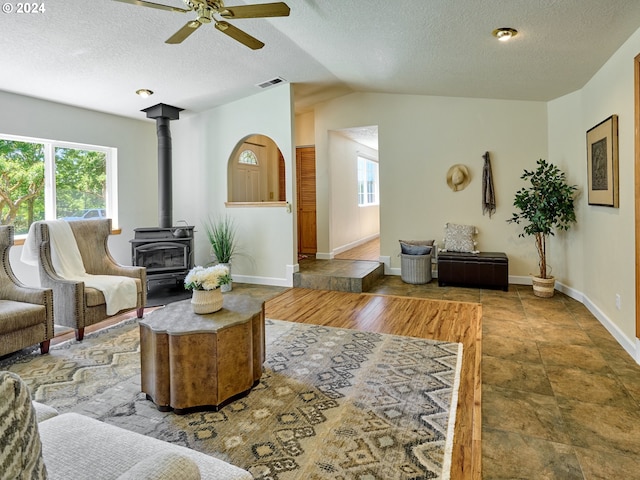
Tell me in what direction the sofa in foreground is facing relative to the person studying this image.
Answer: facing away from the viewer and to the right of the viewer

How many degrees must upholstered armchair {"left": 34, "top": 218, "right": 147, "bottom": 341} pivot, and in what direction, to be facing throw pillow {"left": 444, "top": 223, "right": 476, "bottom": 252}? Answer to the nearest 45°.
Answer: approximately 45° to its left

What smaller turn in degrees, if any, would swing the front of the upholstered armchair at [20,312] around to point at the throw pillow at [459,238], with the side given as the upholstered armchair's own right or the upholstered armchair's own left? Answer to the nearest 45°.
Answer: approximately 45° to the upholstered armchair's own left

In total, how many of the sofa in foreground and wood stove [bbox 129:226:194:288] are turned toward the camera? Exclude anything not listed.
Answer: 1

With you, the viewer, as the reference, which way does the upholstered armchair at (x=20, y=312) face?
facing the viewer and to the right of the viewer

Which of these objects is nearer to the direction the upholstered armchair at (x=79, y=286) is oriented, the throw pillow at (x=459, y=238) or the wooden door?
the throw pillow

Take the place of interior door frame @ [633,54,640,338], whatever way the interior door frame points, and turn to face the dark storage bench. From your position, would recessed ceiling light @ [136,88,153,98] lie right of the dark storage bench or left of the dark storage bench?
left

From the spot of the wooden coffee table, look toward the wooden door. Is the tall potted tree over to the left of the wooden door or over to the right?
right

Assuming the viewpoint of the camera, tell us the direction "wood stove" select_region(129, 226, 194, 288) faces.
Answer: facing the viewer

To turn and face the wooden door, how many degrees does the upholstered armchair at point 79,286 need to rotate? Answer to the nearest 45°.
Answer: approximately 90° to its left

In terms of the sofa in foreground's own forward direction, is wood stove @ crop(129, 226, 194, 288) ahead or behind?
ahead

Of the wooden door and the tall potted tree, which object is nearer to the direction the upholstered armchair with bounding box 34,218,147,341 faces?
the tall potted tree
